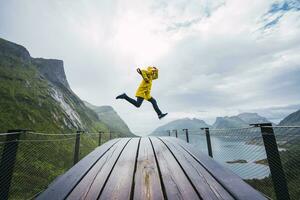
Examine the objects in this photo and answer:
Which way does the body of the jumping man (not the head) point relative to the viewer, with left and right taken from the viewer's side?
facing to the right of the viewer
